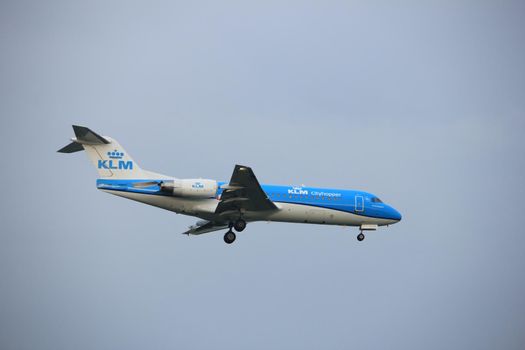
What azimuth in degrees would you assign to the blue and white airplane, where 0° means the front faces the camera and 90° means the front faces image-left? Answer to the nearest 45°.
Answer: approximately 270°
